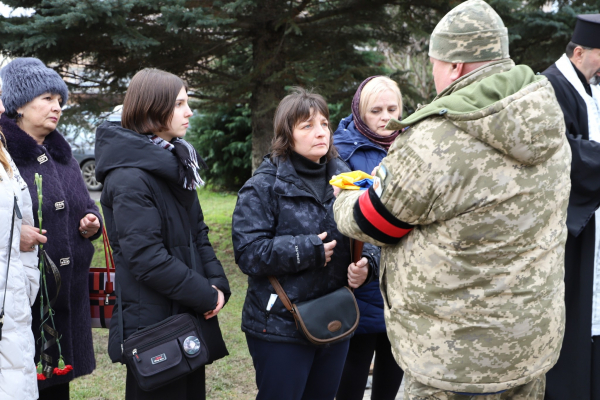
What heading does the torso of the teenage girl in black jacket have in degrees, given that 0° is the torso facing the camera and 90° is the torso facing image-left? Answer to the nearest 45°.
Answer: approximately 270°

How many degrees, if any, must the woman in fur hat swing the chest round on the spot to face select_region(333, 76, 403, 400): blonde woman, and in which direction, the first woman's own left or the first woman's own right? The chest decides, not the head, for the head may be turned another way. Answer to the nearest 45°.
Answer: approximately 45° to the first woman's own left

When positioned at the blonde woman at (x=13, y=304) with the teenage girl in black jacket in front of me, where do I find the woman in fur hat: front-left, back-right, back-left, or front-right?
front-left

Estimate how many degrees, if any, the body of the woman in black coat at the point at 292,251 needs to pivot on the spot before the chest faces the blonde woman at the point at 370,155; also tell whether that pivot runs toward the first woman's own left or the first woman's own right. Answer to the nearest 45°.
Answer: approximately 90° to the first woman's own left

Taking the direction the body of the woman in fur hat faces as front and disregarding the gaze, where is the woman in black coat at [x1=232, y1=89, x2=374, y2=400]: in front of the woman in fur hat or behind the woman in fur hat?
in front

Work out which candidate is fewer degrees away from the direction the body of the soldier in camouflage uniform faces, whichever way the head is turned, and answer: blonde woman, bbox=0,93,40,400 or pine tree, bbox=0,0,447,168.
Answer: the pine tree

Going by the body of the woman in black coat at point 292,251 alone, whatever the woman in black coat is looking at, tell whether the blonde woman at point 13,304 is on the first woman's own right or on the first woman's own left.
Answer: on the first woman's own right

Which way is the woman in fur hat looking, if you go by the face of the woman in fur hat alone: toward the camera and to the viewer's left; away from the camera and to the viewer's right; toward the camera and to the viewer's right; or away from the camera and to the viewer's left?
toward the camera and to the viewer's right

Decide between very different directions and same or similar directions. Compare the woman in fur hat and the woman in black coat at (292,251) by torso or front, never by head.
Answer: same or similar directions

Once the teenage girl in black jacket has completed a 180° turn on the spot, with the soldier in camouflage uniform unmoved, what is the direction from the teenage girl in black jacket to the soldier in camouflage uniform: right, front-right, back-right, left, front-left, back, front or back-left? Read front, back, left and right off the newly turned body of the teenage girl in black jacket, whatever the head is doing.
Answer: back-left

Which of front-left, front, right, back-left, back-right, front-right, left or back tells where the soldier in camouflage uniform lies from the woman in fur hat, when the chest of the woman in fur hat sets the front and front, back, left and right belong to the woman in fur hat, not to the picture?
front

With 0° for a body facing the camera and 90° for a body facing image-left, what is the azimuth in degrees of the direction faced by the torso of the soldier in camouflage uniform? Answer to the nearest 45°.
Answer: approximately 135°

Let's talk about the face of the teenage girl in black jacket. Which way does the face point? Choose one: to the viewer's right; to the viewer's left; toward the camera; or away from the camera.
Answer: to the viewer's right

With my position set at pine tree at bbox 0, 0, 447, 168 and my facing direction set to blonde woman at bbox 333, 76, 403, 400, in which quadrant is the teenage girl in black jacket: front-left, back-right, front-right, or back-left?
front-right

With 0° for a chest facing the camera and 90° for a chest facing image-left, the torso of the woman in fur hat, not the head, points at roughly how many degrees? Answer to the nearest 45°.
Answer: approximately 315°

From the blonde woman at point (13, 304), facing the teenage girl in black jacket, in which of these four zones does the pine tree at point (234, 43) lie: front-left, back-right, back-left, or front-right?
front-left

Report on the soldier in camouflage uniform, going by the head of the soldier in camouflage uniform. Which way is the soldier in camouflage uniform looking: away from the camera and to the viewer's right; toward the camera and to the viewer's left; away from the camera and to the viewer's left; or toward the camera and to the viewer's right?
away from the camera and to the viewer's left
